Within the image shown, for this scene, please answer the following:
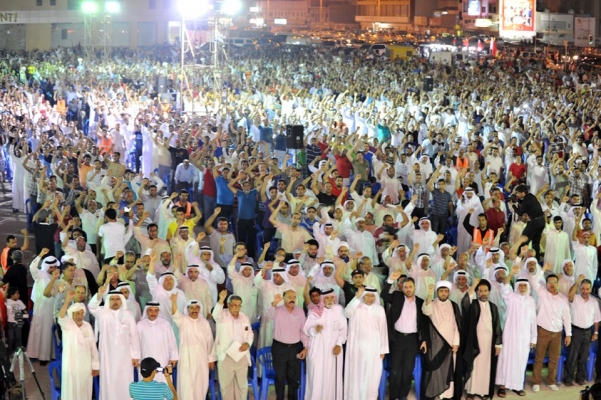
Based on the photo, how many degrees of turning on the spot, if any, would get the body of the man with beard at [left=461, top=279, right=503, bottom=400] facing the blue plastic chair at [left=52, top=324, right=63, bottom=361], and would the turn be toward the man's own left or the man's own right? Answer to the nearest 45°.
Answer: approximately 90° to the man's own right

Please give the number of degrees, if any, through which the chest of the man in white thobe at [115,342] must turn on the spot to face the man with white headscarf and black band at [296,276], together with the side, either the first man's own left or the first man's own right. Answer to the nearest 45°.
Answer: approximately 135° to the first man's own left

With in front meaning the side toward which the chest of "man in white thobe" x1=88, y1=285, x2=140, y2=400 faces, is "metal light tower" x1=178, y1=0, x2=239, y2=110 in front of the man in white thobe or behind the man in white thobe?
behind

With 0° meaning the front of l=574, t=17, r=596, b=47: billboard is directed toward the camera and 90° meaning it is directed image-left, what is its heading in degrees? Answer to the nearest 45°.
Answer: approximately 0°

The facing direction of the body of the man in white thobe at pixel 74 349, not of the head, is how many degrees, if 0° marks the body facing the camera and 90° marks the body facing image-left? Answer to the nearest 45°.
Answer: approximately 315°

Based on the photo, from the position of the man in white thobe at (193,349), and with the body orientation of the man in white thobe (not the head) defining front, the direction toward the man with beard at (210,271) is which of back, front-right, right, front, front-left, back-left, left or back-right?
back

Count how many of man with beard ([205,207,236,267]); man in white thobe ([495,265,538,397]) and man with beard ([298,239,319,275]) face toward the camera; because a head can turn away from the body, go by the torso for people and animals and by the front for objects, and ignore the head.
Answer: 3

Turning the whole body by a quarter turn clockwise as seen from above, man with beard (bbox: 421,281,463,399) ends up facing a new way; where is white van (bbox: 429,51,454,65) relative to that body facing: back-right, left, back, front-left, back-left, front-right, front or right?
right

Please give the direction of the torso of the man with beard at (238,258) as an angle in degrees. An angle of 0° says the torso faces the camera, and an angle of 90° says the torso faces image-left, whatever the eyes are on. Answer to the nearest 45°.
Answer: approximately 0°

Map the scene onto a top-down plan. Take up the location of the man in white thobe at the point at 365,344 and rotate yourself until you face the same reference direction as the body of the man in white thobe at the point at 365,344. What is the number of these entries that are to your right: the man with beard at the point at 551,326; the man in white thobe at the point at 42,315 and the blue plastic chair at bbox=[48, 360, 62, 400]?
2

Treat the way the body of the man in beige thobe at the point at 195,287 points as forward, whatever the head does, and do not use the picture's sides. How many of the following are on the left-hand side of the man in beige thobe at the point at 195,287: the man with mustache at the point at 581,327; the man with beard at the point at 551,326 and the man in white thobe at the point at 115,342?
2

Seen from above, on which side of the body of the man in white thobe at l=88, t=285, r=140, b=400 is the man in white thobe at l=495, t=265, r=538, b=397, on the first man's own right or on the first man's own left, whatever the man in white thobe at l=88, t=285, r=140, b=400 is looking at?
on the first man's own left

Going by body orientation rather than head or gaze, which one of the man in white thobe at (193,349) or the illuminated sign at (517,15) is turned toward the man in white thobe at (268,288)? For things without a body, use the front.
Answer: the illuminated sign
